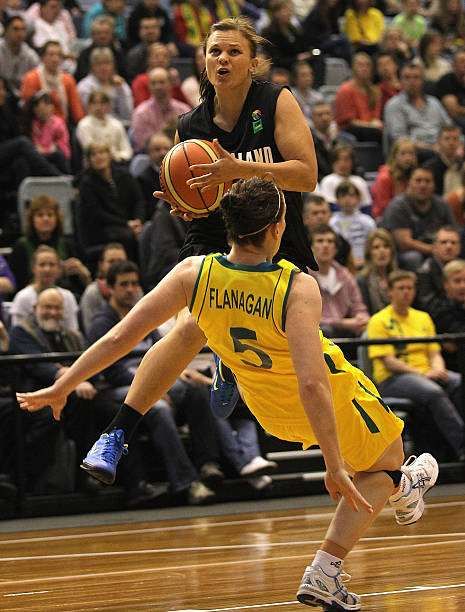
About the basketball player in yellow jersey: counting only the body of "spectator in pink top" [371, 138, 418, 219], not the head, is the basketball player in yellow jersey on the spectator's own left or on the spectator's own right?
on the spectator's own right

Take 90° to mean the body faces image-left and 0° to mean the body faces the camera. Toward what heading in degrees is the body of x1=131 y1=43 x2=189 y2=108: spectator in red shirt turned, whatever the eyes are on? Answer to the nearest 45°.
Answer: approximately 0°

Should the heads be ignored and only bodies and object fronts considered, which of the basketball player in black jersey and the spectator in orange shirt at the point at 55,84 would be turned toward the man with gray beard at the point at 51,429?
the spectator in orange shirt

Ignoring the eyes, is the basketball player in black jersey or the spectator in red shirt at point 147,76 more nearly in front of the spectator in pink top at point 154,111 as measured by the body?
the basketball player in black jersey

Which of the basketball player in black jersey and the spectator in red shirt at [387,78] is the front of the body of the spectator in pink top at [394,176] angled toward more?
the basketball player in black jersey

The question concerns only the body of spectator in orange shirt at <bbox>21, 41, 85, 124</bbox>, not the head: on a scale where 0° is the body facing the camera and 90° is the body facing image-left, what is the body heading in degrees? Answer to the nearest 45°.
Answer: approximately 0°

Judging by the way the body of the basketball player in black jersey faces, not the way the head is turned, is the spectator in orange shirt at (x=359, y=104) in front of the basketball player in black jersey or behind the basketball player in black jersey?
behind
